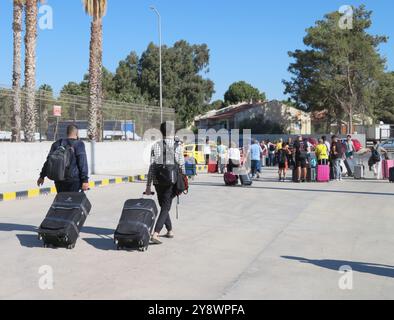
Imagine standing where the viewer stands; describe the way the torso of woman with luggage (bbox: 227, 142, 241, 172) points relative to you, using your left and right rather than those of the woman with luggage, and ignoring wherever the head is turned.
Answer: facing away from the viewer

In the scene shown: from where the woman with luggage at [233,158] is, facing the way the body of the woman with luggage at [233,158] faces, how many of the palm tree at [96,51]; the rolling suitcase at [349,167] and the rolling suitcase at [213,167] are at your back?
0

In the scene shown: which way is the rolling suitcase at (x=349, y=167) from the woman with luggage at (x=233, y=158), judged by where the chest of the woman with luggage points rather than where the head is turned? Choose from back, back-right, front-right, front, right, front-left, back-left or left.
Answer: front-right

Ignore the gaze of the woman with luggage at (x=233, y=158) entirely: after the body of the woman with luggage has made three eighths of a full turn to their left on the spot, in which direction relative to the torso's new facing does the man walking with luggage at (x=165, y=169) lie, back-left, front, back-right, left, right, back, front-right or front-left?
front-left

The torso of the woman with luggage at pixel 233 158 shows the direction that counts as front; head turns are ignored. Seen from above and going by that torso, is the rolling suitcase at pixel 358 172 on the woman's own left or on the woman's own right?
on the woman's own right

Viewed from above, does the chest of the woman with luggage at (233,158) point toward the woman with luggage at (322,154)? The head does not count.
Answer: no

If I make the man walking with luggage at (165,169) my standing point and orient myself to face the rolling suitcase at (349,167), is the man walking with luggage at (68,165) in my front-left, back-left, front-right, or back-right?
back-left

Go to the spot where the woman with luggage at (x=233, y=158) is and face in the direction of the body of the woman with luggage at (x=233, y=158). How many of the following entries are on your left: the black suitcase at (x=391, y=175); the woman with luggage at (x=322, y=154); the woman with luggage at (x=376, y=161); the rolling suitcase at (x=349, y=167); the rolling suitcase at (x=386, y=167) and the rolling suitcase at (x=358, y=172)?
0

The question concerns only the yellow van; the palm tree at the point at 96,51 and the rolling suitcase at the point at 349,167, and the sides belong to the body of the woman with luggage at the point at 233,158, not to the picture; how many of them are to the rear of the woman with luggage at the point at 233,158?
0

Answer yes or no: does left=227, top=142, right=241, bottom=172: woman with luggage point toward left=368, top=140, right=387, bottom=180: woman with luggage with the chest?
no

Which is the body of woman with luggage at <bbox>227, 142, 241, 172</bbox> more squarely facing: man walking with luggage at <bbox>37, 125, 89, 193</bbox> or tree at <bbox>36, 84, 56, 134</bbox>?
the tree

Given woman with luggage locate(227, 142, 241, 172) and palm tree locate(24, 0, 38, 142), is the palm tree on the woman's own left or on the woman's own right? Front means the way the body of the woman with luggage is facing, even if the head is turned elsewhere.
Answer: on the woman's own left

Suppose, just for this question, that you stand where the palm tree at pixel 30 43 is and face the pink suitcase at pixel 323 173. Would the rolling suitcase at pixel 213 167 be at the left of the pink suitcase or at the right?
left

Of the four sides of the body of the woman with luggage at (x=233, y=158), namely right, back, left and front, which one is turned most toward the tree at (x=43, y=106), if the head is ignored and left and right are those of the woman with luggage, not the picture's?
left
